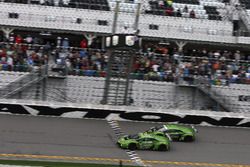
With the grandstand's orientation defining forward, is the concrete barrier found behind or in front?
in front

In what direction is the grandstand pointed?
toward the camera

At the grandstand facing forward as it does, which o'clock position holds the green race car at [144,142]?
The green race car is roughly at 12 o'clock from the grandstand.

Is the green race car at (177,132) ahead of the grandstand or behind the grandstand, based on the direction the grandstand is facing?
ahead
